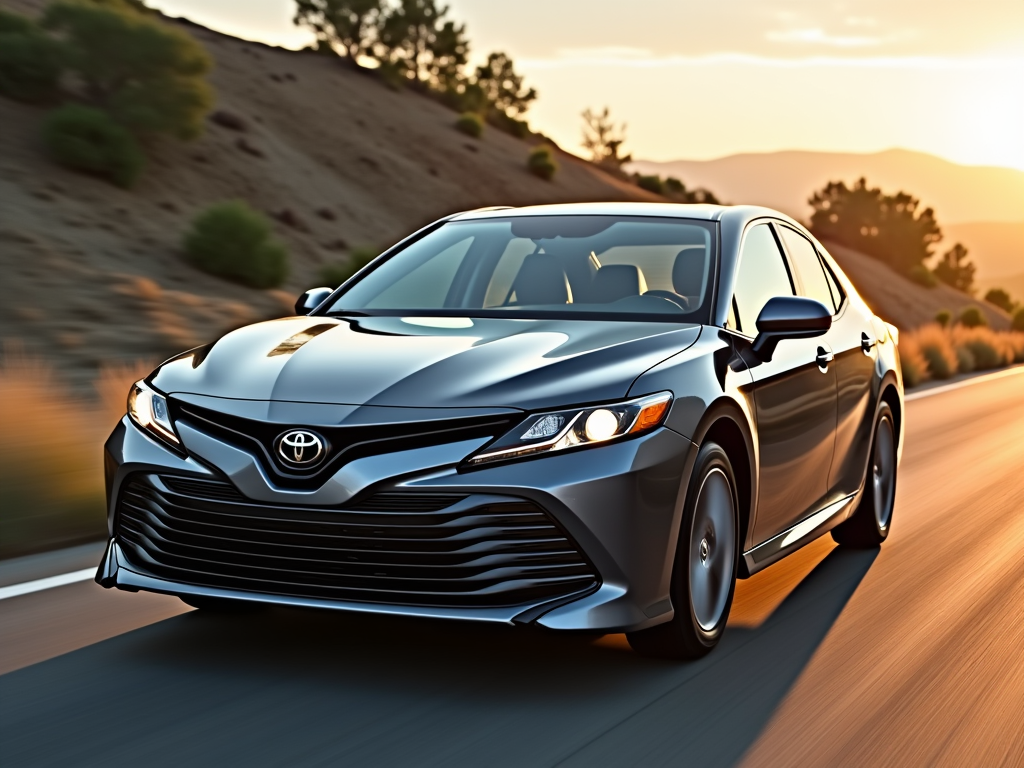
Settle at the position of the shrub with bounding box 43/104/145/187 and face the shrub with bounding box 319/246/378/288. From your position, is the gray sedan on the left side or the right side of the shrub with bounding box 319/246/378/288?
right

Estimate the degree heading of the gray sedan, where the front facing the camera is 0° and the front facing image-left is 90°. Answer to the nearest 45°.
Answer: approximately 45°

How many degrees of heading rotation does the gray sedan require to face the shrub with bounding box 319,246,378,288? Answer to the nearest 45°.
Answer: approximately 135° to its right

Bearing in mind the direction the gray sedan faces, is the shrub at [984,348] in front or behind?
behind

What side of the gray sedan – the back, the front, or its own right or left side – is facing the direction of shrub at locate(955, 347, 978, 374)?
back

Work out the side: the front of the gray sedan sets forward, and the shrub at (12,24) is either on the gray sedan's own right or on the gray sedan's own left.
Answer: on the gray sedan's own right

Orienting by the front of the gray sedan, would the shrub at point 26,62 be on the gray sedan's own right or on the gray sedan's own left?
on the gray sedan's own right

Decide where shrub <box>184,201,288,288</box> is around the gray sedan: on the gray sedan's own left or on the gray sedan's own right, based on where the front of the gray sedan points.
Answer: on the gray sedan's own right
